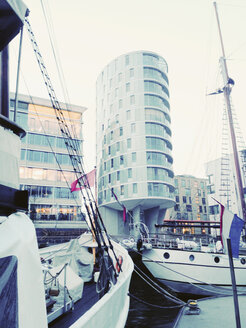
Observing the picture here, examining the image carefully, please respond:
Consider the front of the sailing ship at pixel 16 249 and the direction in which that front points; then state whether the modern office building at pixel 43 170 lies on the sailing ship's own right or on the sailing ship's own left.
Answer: on the sailing ship's own left

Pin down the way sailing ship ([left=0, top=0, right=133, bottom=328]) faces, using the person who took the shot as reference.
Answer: facing away from the viewer and to the right of the viewer

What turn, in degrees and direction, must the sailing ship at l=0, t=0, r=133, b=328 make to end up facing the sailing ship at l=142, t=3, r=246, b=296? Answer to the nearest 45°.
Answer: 0° — it already faces it

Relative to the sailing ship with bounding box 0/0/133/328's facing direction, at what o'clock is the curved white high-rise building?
The curved white high-rise building is roughly at 11 o'clock from the sailing ship.
